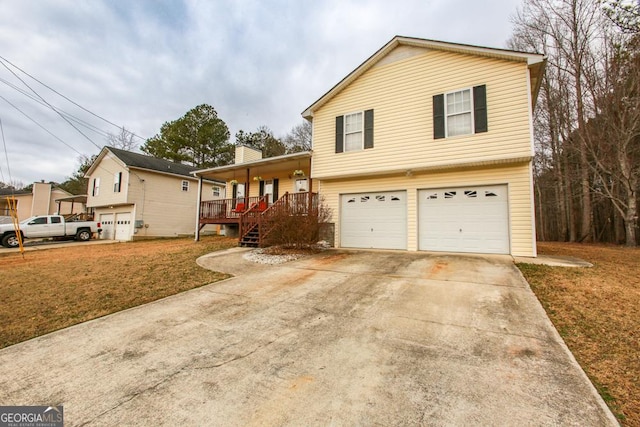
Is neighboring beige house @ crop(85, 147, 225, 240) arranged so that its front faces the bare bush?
no

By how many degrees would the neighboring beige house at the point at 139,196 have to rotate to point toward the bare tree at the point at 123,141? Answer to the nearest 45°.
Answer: approximately 135° to its right

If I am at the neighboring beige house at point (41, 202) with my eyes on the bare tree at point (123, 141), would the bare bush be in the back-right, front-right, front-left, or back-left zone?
front-right

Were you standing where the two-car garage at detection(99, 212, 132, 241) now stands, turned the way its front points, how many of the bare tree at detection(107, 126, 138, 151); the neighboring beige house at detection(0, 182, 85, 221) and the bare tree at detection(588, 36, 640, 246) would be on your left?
1

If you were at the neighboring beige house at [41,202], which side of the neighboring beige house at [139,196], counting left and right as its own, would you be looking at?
right

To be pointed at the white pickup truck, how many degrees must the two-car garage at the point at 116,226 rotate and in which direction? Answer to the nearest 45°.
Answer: approximately 45° to its right

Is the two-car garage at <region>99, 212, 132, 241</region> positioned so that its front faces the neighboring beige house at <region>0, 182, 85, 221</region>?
no

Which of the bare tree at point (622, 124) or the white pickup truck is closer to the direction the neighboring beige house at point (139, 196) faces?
the white pickup truck

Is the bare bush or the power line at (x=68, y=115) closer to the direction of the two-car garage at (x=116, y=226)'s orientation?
the power line

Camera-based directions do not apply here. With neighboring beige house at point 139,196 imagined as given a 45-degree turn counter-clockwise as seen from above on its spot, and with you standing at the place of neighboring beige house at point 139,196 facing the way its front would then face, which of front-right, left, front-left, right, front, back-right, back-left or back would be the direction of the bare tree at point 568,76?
front-left

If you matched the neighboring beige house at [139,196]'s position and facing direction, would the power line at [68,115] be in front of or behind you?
in front

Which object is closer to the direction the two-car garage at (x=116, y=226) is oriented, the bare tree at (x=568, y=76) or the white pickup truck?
the white pickup truck

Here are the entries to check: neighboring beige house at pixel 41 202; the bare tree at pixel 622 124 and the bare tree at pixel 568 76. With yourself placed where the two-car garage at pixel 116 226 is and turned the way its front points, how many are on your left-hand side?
2

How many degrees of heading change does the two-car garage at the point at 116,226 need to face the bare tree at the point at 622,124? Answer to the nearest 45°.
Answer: approximately 90° to its left

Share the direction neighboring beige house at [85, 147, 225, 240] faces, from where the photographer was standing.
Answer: facing the viewer and to the left of the viewer
